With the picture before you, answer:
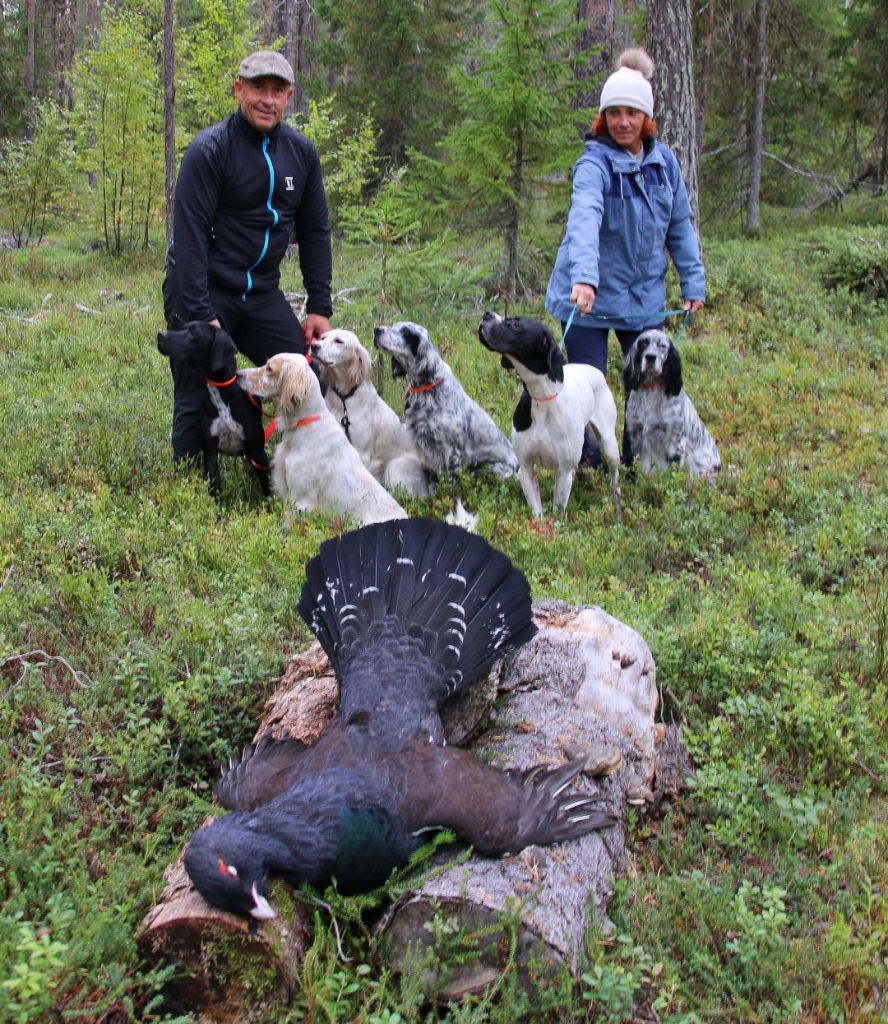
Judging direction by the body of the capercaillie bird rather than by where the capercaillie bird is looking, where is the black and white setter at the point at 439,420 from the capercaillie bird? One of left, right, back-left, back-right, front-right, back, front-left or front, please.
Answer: back

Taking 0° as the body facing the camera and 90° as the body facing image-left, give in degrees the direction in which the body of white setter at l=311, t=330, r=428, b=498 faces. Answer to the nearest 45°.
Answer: approximately 45°

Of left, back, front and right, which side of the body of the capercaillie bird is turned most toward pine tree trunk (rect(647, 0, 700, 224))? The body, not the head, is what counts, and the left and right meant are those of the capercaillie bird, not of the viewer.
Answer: back

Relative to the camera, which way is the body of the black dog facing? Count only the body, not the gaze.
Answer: toward the camera

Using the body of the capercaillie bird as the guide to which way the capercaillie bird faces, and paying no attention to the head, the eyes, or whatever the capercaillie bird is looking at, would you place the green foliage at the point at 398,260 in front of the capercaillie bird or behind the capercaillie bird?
behind

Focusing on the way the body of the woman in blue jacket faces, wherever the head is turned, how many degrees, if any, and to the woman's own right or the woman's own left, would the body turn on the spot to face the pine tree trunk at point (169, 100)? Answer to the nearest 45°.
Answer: approximately 135° to the woman's own right

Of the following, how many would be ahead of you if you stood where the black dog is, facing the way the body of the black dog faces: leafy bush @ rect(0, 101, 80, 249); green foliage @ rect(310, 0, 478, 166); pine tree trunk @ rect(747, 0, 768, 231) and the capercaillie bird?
1

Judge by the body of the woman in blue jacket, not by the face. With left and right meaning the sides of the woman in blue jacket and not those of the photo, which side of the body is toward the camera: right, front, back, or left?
front

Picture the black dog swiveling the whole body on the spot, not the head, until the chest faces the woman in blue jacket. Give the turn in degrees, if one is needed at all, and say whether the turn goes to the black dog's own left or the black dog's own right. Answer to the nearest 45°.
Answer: approximately 90° to the black dog's own left

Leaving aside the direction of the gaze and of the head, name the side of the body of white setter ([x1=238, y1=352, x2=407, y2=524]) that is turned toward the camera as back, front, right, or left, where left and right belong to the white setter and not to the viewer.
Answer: left

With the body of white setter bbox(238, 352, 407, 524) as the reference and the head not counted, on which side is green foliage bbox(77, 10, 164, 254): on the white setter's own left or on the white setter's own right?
on the white setter's own right

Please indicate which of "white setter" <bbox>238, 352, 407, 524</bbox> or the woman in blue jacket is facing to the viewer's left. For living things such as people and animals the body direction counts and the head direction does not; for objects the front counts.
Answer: the white setter

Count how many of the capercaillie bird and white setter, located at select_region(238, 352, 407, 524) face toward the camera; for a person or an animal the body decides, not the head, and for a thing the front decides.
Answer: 1

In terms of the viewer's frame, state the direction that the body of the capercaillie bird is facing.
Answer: toward the camera

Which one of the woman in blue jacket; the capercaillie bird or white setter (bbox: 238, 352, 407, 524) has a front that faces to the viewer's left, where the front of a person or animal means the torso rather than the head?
the white setter
